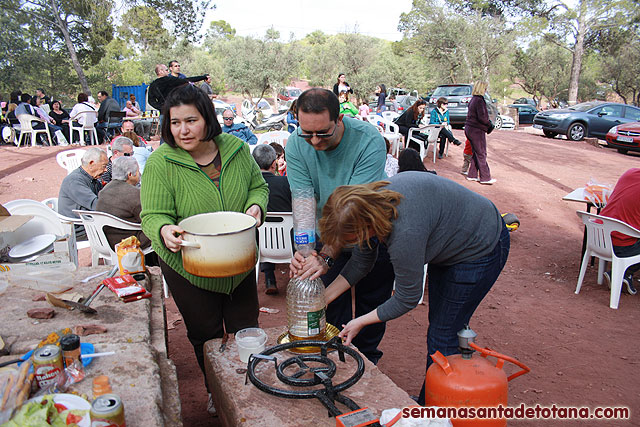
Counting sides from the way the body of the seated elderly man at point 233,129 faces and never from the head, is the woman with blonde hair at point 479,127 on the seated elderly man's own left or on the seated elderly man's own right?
on the seated elderly man's own left

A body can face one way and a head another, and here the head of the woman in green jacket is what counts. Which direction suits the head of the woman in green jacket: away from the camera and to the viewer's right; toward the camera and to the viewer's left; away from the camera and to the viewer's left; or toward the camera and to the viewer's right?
toward the camera and to the viewer's left

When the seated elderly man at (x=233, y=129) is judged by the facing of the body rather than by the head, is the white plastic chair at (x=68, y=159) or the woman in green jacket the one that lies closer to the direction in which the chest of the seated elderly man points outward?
the woman in green jacket

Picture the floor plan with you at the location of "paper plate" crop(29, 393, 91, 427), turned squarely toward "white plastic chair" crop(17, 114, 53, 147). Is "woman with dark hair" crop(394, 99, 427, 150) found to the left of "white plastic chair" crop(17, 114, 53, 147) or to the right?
right

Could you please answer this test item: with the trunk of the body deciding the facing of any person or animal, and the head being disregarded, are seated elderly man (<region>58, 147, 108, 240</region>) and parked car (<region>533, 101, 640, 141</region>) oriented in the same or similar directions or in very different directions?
very different directions

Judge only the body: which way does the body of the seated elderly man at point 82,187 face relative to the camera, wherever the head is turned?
to the viewer's right

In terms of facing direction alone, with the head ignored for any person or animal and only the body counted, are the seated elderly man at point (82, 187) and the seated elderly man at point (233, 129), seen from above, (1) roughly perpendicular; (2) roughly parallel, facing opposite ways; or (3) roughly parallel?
roughly perpendicular

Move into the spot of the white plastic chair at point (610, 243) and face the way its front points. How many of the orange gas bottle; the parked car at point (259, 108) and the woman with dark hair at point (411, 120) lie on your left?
2

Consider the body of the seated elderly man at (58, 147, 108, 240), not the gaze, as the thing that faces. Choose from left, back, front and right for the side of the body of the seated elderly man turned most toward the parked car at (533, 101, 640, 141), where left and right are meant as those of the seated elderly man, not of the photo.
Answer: front

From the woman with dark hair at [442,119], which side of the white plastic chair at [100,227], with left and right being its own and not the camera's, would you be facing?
front

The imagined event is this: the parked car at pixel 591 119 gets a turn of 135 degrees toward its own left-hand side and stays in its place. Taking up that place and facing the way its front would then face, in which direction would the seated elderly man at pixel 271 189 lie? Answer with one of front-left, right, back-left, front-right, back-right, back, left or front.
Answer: right
